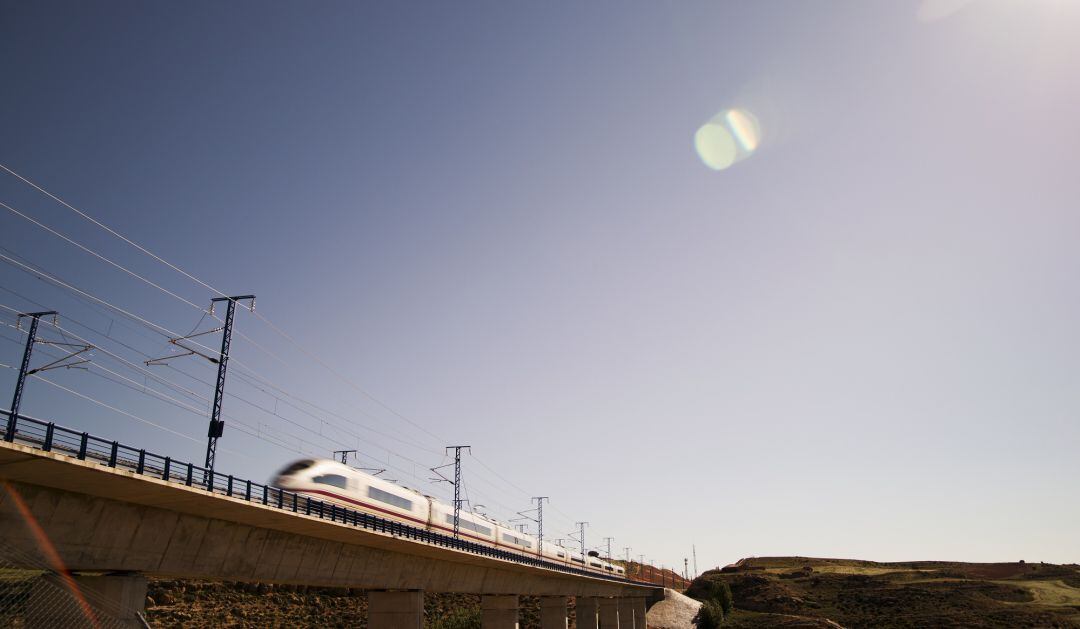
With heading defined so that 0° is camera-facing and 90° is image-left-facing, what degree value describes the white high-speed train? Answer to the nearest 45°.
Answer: approximately 45°
